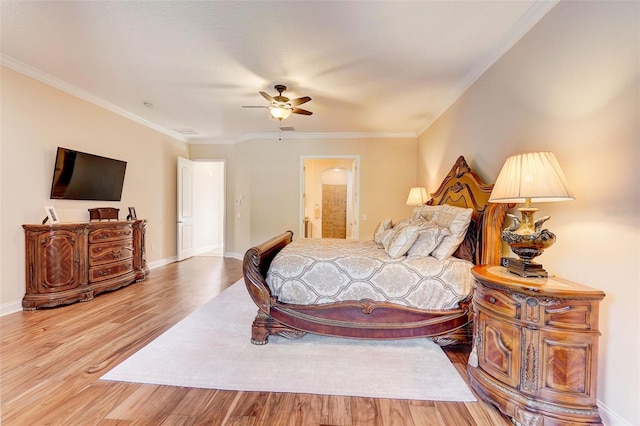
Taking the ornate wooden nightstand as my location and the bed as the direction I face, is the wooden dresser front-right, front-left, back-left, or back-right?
front-left

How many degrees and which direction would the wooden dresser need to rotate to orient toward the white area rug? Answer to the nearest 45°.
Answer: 0° — it already faces it

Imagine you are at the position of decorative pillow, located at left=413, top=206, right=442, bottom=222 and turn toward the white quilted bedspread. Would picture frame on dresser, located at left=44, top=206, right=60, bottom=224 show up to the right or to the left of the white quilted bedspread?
right

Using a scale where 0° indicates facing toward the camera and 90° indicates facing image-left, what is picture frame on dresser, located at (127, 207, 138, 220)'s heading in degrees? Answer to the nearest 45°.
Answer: approximately 315°

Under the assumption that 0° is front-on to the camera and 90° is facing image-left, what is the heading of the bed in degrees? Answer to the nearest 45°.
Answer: approximately 90°

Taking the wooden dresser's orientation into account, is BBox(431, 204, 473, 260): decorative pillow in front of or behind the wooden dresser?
in front

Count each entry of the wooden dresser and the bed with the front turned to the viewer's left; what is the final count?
1

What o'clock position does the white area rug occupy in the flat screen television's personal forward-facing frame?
The white area rug is roughly at 1 o'clock from the flat screen television.

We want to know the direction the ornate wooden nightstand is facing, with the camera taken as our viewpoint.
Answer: facing the viewer and to the left of the viewer

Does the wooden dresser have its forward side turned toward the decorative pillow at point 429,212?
yes

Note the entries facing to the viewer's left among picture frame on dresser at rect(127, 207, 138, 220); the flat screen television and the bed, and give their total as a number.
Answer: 1

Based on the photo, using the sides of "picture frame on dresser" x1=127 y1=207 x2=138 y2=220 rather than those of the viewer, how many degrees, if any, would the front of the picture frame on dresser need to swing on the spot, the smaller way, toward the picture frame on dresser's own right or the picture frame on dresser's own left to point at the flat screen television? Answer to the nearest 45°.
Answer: approximately 90° to the picture frame on dresser's own right

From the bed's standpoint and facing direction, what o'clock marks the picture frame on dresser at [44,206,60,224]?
The picture frame on dresser is roughly at 12 o'clock from the bed.

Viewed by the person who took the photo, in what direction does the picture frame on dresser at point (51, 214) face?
facing the viewer and to the right of the viewer
